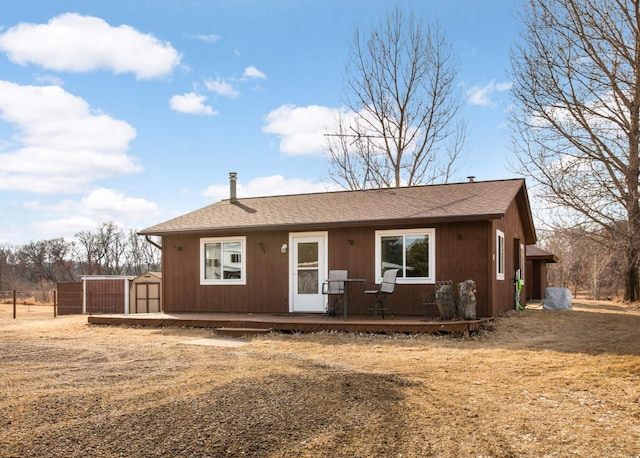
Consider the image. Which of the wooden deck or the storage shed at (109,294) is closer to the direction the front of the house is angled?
the wooden deck

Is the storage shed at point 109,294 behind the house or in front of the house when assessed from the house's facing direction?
behind

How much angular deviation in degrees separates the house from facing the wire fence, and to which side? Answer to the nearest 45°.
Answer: approximately 135° to its right

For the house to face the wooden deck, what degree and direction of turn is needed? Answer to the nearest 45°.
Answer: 0° — it already faces it

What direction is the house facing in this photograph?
toward the camera

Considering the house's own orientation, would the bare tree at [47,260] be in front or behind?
behind

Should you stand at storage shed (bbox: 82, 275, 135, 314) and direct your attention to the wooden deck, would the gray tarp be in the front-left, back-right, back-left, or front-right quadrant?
front-left

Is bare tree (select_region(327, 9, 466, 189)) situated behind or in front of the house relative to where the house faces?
behind

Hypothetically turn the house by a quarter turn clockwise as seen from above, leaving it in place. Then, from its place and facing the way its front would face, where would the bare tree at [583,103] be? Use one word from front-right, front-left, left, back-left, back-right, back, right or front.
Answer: back-right
